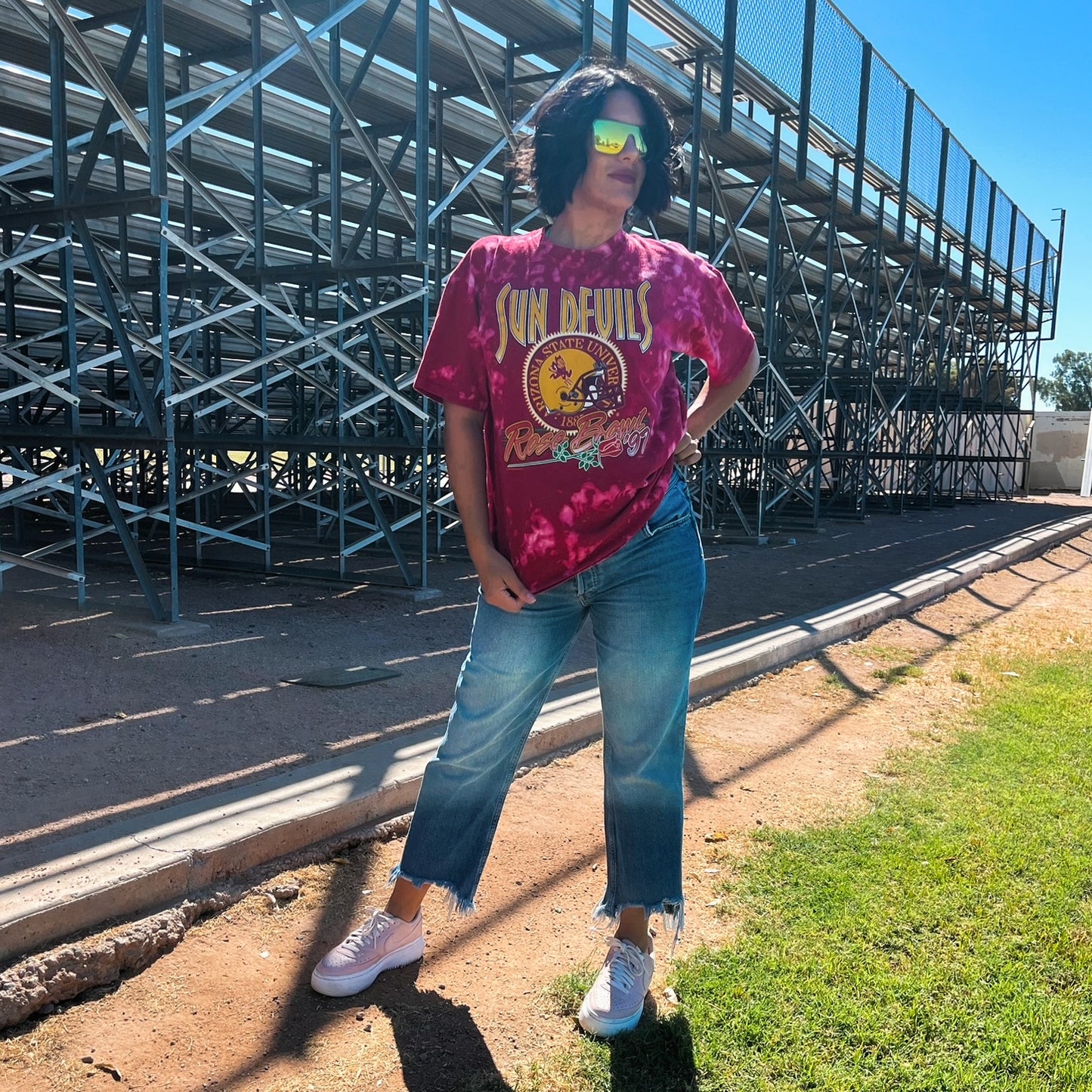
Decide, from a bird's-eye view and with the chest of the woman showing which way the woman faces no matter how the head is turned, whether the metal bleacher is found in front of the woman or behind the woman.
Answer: behind

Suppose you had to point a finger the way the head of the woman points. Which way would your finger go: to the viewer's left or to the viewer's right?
to the viewer's right

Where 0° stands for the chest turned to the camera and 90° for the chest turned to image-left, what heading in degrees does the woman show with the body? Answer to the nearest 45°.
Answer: approximately 0°
